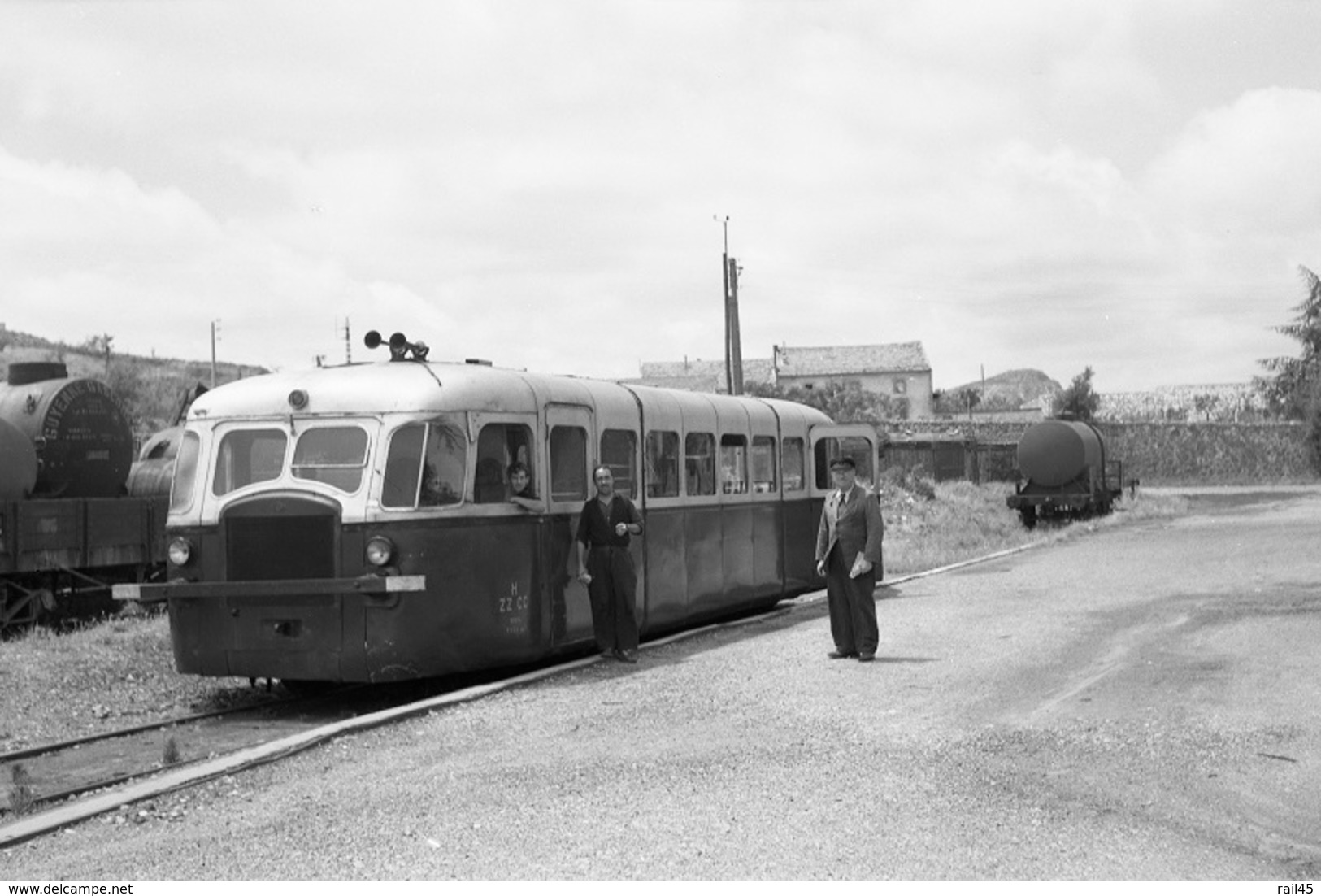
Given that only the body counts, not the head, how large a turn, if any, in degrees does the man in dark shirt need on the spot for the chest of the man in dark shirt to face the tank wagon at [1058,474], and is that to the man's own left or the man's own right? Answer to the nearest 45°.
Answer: approximately 135° to the man's own left

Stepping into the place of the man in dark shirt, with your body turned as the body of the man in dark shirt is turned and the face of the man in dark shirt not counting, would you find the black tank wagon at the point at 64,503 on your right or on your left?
on your right

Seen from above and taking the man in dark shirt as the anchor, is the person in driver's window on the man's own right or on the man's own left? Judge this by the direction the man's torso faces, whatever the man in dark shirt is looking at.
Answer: on the man's own right

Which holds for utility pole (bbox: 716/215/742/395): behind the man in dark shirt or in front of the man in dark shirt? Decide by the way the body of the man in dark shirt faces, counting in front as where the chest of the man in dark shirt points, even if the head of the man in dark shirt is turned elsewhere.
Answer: behind

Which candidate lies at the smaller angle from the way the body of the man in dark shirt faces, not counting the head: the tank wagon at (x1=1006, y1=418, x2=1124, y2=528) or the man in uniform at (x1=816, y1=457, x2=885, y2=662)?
the man in uniform

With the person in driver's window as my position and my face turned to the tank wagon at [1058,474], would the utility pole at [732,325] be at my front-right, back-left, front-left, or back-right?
front-left

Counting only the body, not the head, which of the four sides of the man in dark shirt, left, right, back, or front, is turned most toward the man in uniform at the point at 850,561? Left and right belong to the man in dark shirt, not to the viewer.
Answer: left

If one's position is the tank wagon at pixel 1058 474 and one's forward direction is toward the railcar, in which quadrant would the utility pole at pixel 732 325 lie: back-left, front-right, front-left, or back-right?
front-right

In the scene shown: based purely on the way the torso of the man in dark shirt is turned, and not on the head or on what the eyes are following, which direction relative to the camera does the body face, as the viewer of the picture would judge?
toward the camera

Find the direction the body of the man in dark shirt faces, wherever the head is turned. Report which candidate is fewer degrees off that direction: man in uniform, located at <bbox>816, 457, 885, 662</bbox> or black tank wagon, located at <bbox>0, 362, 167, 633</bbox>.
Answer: the man in uniform
